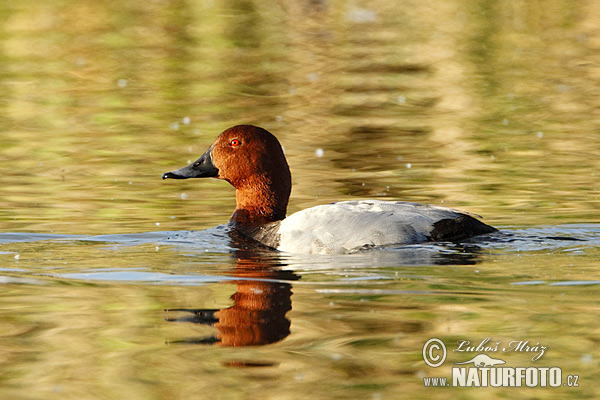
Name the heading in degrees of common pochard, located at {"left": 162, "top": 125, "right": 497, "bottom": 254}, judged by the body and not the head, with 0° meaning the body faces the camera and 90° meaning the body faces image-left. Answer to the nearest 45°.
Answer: approximately 90°
